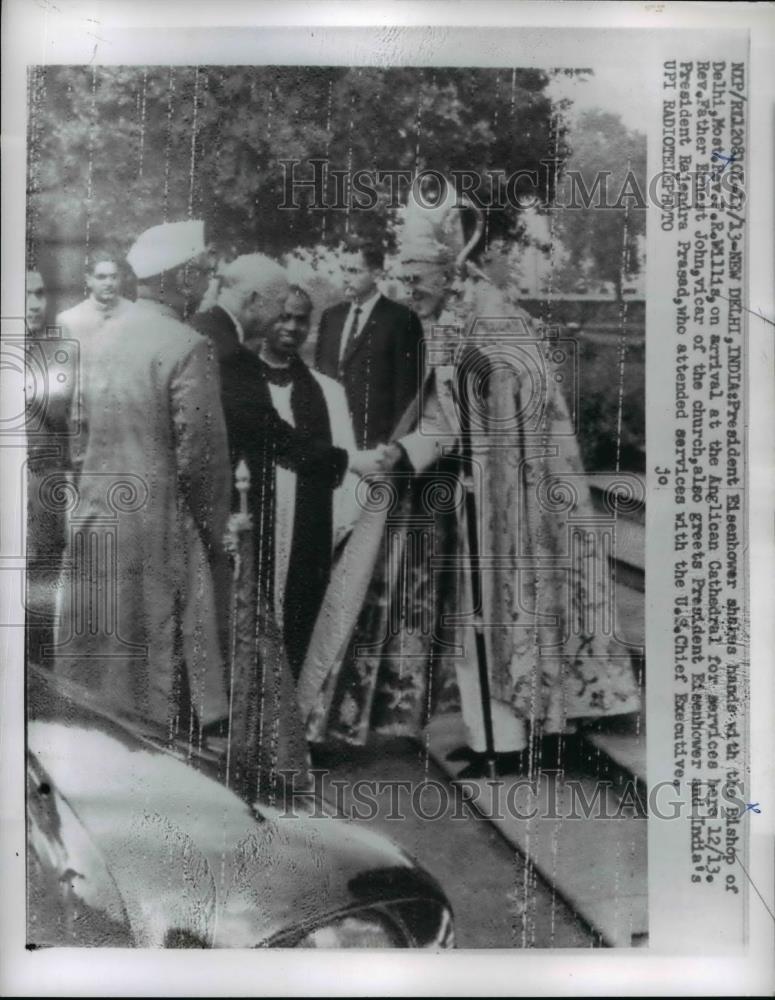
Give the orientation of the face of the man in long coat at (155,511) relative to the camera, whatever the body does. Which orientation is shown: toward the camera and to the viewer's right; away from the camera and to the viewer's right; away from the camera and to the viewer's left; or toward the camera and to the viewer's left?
away from the camera and to the viewer's right

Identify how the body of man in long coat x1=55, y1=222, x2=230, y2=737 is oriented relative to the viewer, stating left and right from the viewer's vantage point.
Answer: facing away from the viewer and to the right of the viewer
